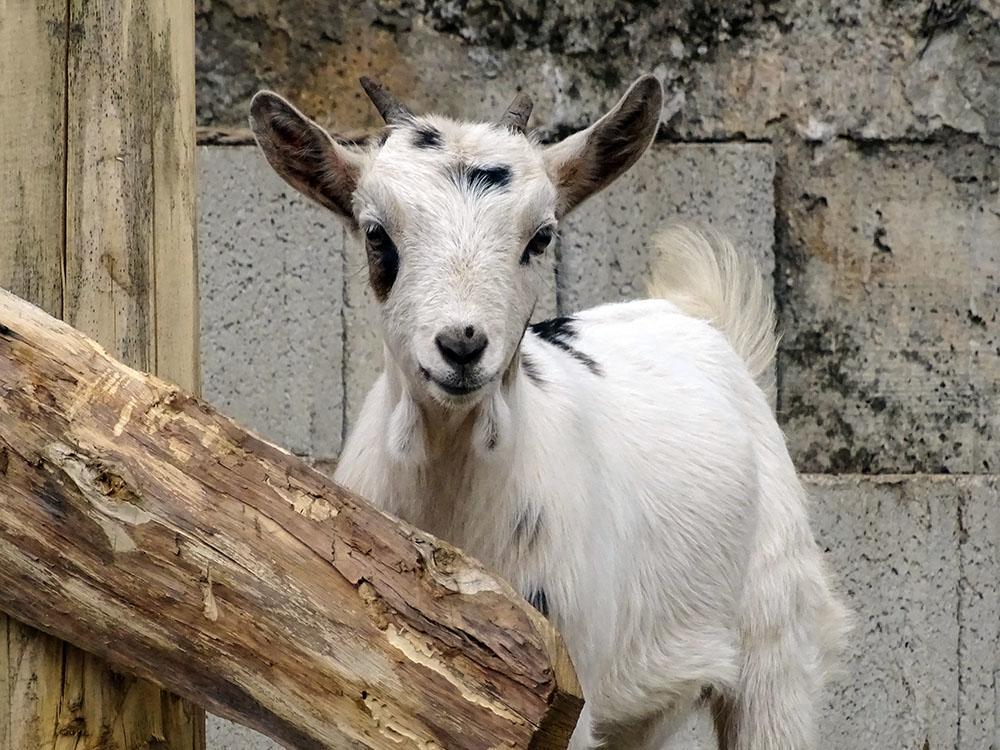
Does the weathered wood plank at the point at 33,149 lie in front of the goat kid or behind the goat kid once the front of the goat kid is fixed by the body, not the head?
in front

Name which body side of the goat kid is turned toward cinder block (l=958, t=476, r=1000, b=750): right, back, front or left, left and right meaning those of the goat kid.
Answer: back

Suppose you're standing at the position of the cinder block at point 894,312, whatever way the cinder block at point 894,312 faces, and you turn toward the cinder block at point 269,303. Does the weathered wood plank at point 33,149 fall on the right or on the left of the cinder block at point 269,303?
left

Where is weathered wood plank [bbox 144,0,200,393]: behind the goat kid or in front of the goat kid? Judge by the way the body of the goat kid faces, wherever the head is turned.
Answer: in front

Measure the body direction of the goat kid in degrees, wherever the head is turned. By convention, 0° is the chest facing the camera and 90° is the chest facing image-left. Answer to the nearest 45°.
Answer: approximately 45°

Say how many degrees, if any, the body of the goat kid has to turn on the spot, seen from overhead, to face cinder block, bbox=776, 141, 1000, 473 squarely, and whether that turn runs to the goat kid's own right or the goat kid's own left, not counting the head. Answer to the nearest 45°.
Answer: approximately 180°

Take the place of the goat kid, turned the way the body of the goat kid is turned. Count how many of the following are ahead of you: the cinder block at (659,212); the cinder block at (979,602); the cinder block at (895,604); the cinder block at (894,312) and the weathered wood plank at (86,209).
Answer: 1

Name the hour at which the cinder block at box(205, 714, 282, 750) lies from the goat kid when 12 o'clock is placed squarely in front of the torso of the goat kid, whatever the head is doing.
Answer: The cinder block is roughly at 3 o'clock from the goat kid.

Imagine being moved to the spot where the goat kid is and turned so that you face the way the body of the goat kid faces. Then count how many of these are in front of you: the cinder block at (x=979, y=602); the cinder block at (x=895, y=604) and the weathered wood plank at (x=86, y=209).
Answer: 1

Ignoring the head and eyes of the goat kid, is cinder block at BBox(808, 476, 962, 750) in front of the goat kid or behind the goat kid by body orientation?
behind

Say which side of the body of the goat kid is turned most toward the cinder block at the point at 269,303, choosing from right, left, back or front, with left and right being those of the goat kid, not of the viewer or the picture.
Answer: right
